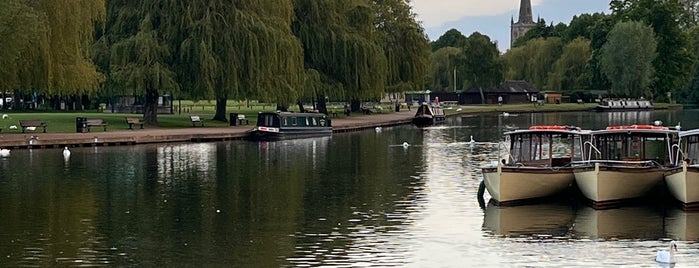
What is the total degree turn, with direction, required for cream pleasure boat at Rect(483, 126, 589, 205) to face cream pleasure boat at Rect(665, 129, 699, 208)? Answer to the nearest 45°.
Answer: approximately 135° to its left

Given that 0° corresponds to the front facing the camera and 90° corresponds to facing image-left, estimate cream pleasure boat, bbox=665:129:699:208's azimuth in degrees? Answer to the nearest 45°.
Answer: approximately 45°

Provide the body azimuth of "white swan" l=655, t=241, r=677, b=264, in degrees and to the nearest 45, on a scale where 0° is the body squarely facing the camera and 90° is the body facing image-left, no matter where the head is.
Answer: approximately 270°

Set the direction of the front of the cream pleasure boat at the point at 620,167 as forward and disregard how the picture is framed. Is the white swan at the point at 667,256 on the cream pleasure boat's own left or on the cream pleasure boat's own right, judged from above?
on the cream pleasure boat's own left

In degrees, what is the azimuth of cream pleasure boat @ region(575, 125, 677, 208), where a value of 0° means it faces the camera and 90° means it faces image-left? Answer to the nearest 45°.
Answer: approximately 45°

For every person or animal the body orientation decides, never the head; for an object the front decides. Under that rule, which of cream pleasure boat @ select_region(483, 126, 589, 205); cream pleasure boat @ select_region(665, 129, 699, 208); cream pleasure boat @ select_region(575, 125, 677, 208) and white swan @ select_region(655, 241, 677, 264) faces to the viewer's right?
the white swan

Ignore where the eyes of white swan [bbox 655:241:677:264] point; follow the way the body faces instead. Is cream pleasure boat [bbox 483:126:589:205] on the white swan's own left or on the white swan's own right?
on the white swan's own left
